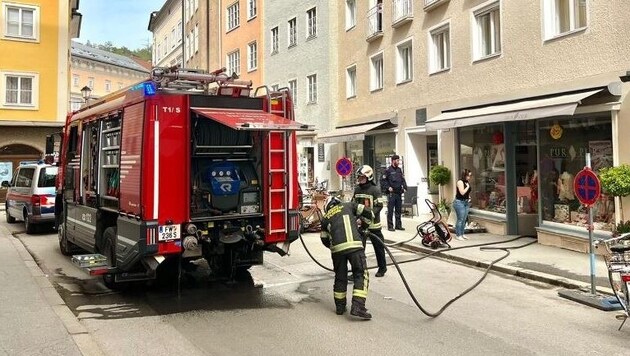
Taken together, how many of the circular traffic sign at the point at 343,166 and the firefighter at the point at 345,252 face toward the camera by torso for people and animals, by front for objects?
1

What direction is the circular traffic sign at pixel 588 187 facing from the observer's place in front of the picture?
facing the viewer and to the right of the viewer

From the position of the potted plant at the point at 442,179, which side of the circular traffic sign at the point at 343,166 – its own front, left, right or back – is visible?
left

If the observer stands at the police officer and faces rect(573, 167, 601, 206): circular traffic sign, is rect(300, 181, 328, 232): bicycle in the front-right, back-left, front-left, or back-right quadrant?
back-right

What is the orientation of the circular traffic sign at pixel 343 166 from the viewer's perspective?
toward the camera

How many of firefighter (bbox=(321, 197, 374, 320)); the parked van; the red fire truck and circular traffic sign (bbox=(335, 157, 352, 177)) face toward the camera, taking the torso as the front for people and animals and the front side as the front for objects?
1

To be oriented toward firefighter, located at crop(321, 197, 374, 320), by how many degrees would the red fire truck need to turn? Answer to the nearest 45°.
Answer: approximately 180°

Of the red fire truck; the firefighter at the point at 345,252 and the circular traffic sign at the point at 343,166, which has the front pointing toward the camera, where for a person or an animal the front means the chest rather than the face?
the circular traffic sign

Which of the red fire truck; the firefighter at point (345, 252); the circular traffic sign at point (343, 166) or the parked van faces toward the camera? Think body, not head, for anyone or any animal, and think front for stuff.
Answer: the circular traffic sign

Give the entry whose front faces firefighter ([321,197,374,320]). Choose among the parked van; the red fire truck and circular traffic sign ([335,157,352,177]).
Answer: the circular traffic sign

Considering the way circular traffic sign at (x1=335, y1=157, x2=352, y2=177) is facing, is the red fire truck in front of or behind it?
in front

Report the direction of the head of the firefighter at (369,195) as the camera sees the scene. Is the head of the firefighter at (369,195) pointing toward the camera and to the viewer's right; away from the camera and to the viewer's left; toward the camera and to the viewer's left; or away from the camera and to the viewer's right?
toward the camera and to the viewer's left

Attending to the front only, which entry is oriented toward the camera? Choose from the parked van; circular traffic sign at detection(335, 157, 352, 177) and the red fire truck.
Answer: the circular traffic sign
